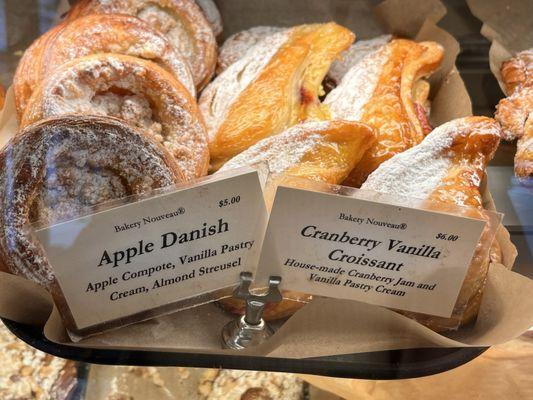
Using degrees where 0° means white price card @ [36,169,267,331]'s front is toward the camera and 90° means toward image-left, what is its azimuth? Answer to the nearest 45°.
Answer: approximately 0°

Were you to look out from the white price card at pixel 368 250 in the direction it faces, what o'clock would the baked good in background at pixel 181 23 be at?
The baked good in background is roughly at 5 o'clock from the white price card.

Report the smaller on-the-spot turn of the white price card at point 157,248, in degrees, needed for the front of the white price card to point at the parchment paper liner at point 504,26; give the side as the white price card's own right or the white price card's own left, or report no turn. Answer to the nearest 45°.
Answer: approximately 135° to the white price card's own left

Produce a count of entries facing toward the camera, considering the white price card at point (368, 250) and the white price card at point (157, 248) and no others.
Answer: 2

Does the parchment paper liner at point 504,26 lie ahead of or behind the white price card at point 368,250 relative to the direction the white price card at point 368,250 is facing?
behind

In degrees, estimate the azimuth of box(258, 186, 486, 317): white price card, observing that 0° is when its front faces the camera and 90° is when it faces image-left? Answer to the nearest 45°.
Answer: approximately 0°
